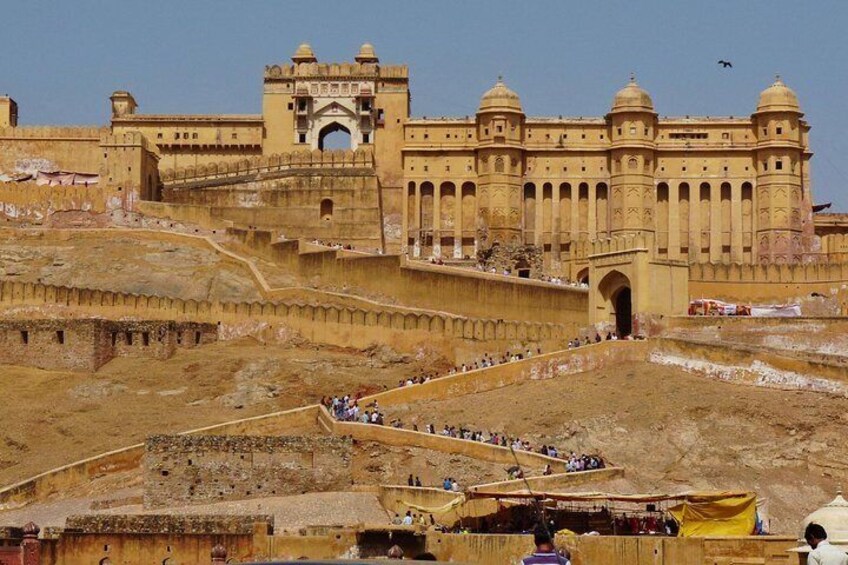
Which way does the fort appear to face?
toward the camera

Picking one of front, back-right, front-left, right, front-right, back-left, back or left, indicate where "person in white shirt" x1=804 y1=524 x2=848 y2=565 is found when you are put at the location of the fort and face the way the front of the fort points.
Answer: front

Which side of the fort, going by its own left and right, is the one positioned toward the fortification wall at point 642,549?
front

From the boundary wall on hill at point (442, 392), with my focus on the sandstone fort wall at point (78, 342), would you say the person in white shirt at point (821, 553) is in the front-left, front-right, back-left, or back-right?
back-left

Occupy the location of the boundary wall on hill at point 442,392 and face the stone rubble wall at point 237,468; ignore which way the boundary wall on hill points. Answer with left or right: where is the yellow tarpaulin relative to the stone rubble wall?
left
